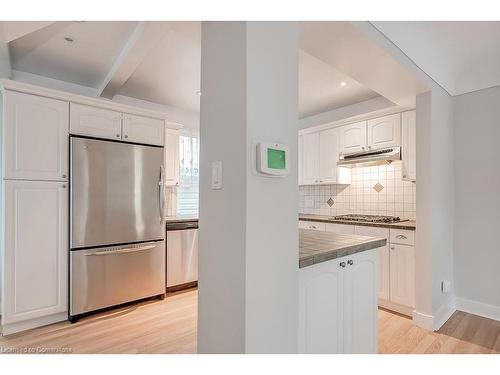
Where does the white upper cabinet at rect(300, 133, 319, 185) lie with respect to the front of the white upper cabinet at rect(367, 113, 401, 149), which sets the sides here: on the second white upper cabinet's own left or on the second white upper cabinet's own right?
on the second white upper cabinet's own right

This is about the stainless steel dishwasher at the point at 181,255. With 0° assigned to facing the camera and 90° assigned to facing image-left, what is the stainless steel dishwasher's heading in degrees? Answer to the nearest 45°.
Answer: approximately 315°

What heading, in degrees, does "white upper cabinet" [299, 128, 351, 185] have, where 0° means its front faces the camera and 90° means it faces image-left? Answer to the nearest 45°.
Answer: approximately 45°

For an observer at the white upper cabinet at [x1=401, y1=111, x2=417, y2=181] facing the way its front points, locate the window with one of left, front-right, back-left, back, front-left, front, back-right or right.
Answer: front-right

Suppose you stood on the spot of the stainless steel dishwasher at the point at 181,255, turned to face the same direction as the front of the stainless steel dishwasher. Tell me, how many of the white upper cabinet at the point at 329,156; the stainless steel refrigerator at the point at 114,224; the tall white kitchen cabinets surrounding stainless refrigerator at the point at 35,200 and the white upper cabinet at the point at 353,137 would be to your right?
2

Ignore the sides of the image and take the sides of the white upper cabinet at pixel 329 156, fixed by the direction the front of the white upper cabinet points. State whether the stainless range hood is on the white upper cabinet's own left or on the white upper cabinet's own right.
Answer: on the white upper cabinet's own left
